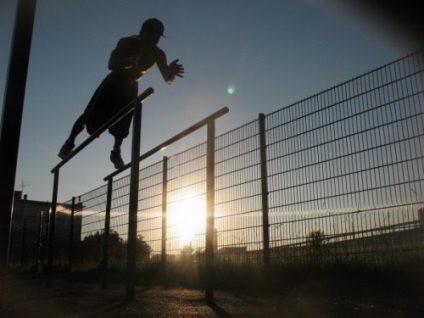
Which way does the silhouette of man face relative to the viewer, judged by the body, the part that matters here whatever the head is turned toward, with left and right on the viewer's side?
facing the viewer and to the right of the viewer

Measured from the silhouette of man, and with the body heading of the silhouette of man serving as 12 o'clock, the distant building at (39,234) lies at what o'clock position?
The distant building is roughly at 7 o'clock from the silhouette of man.

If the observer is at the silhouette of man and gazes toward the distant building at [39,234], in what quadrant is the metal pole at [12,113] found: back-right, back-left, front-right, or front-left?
back-left

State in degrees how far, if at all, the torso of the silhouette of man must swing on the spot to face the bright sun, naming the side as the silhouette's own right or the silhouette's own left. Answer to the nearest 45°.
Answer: approximately 90° to the silhouette's own left
